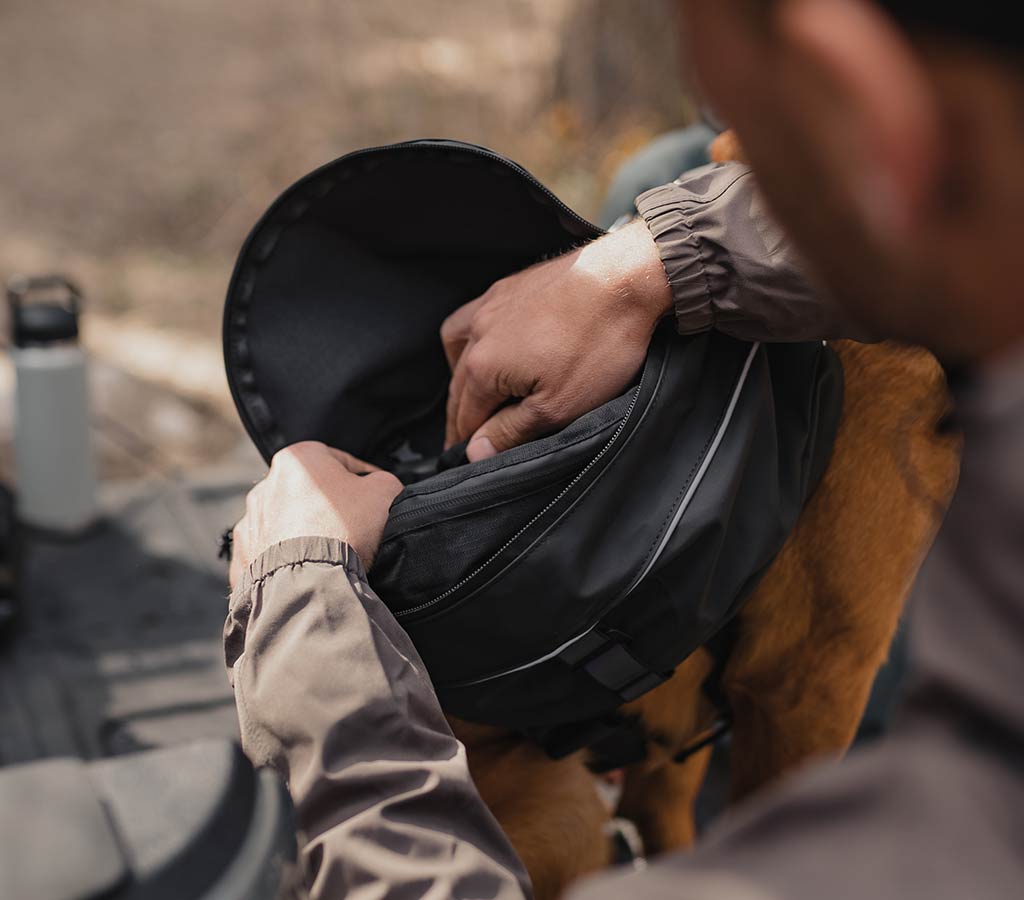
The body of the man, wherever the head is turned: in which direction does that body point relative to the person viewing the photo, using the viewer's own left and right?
facing away from the viewer and to the left of the viewer

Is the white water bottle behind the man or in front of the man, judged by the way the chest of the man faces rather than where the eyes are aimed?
in front
